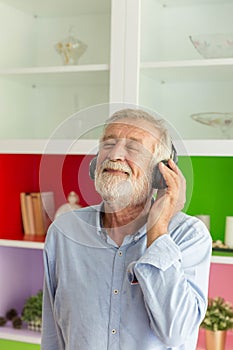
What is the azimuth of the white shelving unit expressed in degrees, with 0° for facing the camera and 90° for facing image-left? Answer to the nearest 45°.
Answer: approximately 0°

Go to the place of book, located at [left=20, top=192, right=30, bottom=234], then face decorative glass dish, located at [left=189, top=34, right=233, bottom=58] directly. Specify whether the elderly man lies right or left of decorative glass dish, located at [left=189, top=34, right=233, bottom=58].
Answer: right

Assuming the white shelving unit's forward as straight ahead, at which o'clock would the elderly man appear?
The elderly man is roughly at 12 o'clock from the white shelving unit.

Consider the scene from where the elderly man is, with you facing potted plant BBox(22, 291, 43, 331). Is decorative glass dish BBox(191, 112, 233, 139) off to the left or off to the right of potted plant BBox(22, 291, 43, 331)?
right
